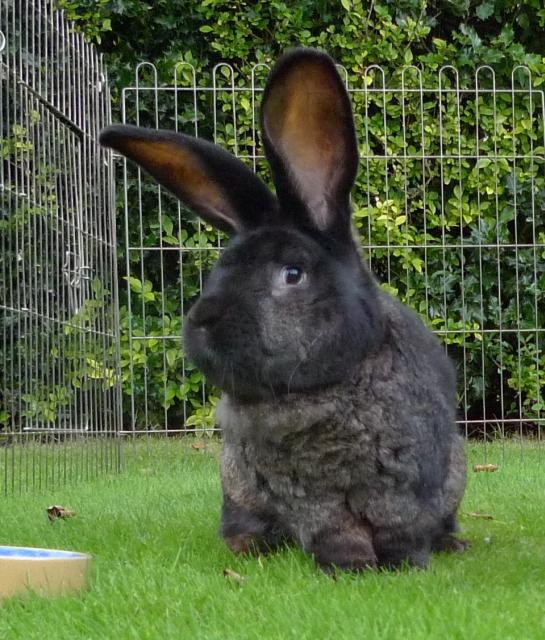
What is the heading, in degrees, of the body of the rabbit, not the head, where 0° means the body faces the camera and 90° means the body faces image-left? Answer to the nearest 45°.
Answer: approximately 45°

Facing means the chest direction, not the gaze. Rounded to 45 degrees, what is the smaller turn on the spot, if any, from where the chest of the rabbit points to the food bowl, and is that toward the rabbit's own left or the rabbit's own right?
approximately 45° to the rabbit's own right

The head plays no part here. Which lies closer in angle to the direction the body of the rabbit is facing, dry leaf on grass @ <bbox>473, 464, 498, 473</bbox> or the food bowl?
the food bowl

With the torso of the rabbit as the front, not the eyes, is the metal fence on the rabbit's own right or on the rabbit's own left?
on the rabbit's own right

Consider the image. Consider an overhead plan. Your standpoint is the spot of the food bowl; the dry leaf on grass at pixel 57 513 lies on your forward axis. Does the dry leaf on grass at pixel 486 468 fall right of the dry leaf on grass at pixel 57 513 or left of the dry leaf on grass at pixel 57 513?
right

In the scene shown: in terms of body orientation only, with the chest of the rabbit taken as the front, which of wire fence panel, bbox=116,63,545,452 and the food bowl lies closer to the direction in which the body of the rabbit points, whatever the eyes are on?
the food bowl

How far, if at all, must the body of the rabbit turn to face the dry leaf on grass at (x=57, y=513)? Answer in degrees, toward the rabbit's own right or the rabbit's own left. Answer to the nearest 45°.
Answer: approximately 90° to the rabbit's own right

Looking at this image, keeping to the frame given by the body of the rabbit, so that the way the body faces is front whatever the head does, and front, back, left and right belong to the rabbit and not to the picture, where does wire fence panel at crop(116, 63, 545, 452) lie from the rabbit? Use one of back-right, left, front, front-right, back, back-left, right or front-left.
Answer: back-right
